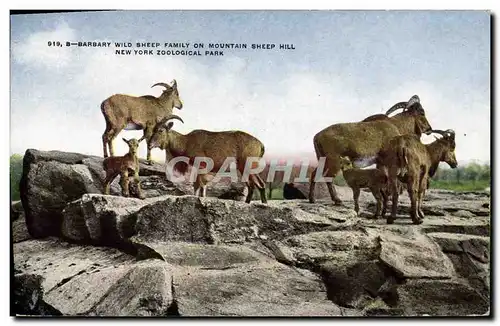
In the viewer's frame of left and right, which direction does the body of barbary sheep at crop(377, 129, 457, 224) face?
facing away from the viewer and to the right of the viewer

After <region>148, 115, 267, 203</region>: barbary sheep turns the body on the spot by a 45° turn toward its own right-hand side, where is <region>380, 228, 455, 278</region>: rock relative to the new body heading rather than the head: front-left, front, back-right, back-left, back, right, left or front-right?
back-right

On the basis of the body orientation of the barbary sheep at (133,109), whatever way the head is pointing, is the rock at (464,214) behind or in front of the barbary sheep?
in front

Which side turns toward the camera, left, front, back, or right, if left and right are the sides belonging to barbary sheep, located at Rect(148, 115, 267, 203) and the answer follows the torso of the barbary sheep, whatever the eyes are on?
left

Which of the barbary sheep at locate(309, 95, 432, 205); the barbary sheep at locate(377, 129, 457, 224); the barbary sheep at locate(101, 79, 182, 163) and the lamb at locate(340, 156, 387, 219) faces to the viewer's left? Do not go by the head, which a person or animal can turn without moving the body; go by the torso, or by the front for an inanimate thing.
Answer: the lamb

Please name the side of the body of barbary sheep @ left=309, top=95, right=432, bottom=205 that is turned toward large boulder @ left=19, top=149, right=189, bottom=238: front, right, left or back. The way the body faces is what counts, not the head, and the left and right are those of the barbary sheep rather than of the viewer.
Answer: back

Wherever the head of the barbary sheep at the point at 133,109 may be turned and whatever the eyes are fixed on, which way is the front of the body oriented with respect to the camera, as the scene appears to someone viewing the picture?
to the viewer's right

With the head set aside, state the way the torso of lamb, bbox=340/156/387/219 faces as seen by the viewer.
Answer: to the viewer's left

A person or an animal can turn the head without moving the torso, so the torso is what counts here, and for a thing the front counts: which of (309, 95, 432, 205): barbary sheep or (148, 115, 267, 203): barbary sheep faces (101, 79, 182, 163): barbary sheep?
(148, 115, 267, 203): barbary sheep

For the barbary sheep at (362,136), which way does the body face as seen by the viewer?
to the viewer's right

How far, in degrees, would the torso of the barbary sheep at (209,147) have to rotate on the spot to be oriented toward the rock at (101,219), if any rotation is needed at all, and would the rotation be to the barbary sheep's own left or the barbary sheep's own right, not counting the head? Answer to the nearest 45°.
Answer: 0° — it already faces it
